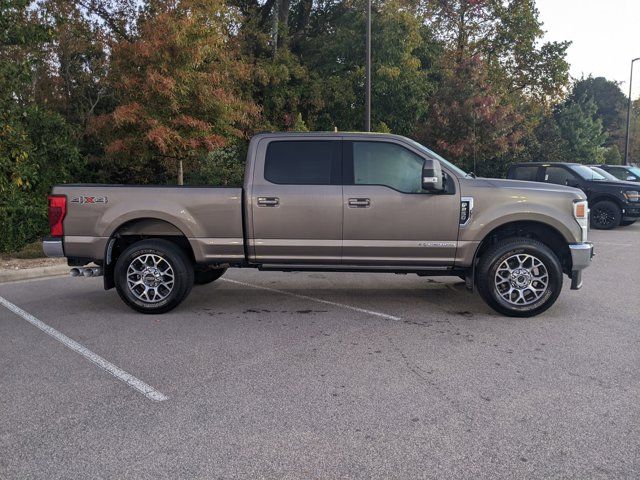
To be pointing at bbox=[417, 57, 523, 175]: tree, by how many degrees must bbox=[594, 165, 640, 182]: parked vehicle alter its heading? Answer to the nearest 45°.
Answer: approximately 180°

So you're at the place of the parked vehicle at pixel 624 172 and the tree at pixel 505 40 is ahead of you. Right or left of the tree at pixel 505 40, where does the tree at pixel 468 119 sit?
left

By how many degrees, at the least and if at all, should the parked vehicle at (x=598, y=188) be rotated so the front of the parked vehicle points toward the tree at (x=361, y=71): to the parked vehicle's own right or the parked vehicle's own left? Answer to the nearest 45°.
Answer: approximately 180°

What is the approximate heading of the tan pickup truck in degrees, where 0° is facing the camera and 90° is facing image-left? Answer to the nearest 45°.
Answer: approximately 270°

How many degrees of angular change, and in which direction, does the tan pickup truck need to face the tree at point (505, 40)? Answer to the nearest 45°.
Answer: approximately 90° to its left

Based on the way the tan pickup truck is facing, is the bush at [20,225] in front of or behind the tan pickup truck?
behind

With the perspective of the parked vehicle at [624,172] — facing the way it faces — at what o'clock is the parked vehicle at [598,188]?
the parked vehicle at [598,188] is roughly at 2 o'clock from the parked vehicle at [624,172].

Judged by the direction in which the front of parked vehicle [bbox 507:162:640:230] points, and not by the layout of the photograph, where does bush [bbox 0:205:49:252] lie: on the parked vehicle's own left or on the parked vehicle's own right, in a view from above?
on the parked vehicle's own right

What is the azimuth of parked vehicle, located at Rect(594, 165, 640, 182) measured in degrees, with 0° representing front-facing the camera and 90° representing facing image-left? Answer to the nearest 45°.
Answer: approximately 315°

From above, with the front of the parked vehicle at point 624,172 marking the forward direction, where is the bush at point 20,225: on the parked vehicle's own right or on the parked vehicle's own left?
on the parked vehicle's own right
